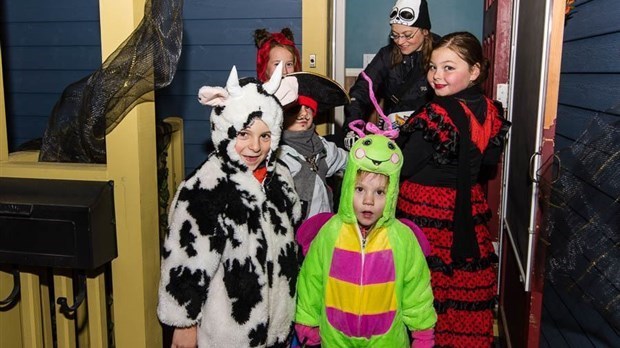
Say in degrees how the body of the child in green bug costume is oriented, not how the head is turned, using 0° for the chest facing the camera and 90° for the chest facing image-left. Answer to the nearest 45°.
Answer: approximately 0°

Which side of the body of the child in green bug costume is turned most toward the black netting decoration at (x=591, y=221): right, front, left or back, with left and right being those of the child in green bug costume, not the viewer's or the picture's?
left

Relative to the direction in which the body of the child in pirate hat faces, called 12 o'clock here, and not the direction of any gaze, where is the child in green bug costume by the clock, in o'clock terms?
The child in green bug costume is roughly at 11 o'clock from the child in pirate hat.

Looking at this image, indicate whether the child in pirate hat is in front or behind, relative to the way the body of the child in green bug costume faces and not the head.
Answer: behind

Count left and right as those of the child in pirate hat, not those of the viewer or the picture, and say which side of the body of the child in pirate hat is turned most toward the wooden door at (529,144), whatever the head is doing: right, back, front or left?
left

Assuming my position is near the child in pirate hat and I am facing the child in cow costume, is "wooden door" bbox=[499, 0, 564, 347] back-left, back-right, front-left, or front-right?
back-left

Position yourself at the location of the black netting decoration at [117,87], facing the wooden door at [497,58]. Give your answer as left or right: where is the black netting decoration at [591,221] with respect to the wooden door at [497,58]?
right

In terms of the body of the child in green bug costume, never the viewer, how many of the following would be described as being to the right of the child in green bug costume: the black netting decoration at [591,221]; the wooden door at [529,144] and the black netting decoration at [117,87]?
1

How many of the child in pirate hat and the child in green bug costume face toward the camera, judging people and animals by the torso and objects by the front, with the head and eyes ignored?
2
